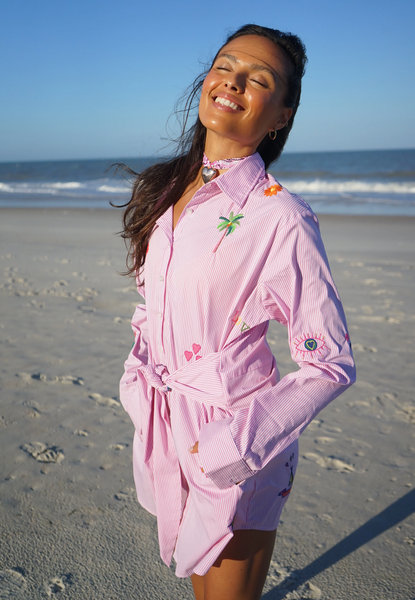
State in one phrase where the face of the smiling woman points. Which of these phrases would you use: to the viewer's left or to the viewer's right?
to the viewer's left
